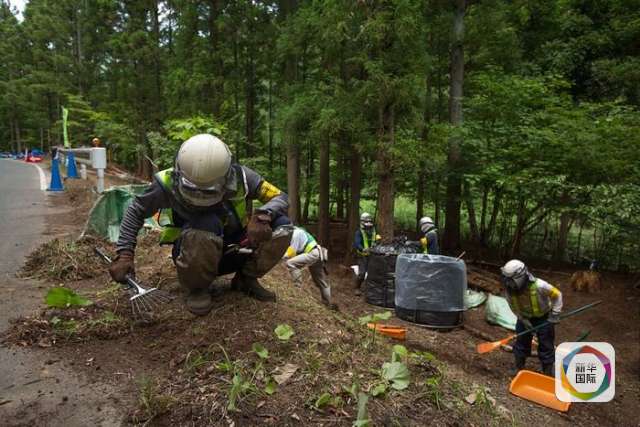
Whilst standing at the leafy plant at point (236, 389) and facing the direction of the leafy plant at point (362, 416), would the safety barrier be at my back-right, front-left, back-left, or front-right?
back-left

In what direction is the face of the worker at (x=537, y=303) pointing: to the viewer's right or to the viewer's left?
to the viewer's left

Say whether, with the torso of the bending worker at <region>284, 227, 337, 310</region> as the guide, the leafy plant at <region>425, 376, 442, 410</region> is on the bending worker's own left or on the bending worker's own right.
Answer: on the bending worker's own left

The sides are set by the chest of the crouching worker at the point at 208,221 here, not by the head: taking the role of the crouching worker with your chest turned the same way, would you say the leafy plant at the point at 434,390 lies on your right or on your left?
on your left

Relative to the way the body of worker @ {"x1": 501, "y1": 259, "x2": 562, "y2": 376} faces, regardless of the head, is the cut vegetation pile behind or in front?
in front

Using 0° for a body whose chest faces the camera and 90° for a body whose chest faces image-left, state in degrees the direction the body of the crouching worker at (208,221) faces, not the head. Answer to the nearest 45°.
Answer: approximately 0°

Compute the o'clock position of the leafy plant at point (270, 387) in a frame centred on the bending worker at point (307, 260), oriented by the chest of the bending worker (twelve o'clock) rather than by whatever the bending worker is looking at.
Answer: The leafy plant is roughly at 9 o'clock from the bending worker.

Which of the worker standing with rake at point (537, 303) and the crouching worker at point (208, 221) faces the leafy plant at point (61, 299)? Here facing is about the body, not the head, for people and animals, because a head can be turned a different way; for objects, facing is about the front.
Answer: the worker standing with rake at point (537, 303)

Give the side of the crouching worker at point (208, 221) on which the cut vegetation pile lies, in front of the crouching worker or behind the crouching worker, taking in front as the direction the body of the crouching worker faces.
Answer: behind

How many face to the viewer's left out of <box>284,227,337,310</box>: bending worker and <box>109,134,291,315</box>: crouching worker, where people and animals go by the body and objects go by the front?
1

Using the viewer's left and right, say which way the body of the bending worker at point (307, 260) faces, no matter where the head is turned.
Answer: facing to the left of the viewer

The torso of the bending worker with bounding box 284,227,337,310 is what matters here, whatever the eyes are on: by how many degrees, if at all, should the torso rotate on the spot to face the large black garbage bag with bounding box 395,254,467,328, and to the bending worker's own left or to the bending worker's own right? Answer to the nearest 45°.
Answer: approximately 180°
